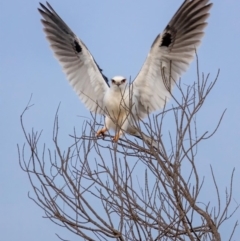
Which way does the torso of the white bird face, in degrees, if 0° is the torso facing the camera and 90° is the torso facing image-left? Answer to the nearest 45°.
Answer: approximately 0°
